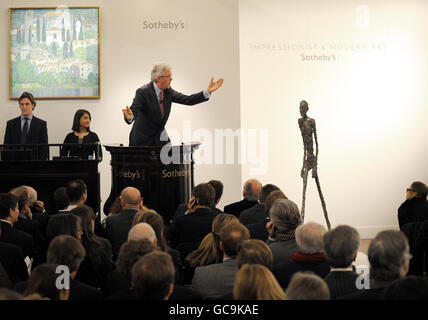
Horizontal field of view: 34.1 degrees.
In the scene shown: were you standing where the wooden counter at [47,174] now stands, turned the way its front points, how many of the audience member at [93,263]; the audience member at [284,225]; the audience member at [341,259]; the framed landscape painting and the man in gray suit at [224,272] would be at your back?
1

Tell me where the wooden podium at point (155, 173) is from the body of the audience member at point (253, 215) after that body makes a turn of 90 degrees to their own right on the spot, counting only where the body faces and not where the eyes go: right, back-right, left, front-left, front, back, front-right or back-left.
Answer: back-left

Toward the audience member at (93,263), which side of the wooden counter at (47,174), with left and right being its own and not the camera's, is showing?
front

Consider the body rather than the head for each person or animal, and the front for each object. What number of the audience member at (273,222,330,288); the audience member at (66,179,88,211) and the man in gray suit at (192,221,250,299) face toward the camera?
0

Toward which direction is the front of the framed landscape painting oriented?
toward the camera

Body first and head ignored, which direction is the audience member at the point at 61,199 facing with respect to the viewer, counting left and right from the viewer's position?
facing away from the viewer and to the right of the viewer

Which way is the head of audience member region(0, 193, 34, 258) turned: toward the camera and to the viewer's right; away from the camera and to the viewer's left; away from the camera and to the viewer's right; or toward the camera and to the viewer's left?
away from the camera and to the viewer's right

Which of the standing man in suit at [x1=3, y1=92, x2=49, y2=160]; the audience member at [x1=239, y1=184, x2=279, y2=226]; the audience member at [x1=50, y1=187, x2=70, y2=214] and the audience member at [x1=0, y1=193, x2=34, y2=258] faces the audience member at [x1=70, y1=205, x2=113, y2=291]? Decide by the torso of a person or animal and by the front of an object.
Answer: the standing man in suit

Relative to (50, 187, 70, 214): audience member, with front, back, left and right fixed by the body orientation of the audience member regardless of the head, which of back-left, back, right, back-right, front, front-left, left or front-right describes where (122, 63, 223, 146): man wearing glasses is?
front

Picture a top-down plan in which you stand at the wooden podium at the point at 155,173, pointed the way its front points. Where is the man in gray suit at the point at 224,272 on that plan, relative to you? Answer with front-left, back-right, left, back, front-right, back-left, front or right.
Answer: front

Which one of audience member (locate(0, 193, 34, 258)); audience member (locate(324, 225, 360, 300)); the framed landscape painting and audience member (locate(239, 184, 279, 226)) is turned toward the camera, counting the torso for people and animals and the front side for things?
the framed landscape painting

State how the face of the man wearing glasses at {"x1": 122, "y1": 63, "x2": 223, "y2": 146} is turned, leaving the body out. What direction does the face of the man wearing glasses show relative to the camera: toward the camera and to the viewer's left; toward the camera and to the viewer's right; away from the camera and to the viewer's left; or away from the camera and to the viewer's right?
toward the camera and to the viewer's right

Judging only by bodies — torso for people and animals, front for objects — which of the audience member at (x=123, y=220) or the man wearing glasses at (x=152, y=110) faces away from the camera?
the audience member

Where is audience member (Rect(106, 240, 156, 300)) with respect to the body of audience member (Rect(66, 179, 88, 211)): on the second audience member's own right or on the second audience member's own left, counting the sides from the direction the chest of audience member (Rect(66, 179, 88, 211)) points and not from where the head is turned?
on the second audience member's own right

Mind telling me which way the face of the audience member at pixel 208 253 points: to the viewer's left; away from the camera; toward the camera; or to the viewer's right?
away from the camera

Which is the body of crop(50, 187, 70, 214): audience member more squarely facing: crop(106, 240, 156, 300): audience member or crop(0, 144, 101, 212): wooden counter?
the wooden counter

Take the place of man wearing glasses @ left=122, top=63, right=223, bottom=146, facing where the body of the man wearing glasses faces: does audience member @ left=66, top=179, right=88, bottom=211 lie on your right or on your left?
on your right

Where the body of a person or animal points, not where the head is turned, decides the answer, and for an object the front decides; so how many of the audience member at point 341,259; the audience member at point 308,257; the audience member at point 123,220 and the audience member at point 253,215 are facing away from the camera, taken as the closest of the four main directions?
4

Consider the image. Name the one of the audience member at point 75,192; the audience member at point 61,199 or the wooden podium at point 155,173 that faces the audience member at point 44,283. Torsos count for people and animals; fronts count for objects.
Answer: the wooden podium

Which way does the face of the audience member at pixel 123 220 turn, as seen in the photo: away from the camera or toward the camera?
away from the camera
